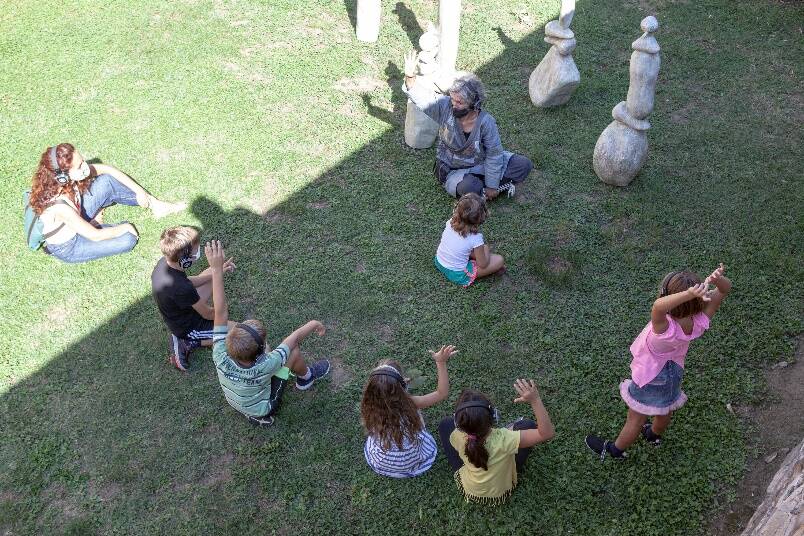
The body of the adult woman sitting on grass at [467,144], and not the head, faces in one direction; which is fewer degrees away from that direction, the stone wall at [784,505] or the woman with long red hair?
the stone wall

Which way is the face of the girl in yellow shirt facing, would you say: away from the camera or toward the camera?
away from the camera

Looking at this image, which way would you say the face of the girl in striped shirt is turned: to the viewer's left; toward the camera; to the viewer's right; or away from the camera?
away from the camera

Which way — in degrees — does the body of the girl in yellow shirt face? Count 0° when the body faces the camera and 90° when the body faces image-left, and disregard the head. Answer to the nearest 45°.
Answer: approximately 180°

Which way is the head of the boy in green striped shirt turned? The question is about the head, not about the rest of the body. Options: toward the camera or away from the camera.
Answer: away from the camera

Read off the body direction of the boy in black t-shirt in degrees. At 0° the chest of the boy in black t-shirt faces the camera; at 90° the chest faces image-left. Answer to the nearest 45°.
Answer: approximately 270°

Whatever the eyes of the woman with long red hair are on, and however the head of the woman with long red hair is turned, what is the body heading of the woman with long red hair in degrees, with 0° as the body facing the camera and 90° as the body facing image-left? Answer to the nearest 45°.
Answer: approximately 270°

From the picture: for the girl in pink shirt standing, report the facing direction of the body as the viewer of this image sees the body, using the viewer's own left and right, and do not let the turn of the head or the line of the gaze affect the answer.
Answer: facing away from the viewer and to the left of the viewer

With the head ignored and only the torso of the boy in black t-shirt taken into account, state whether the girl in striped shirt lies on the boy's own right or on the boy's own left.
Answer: on the boy's own right

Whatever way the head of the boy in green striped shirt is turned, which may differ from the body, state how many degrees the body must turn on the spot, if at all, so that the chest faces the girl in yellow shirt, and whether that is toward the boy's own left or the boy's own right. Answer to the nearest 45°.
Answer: approximately 90° to the boy's own right

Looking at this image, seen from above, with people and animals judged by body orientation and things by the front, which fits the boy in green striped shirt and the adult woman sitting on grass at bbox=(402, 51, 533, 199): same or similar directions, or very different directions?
very different directions

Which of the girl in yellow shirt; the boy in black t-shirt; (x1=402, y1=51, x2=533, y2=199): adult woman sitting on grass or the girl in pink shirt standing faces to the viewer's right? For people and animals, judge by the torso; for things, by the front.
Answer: the boy in black t-shirt
